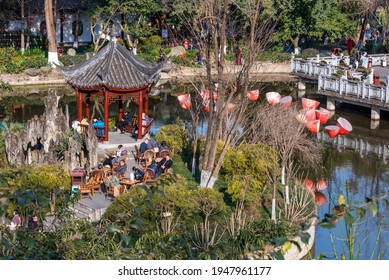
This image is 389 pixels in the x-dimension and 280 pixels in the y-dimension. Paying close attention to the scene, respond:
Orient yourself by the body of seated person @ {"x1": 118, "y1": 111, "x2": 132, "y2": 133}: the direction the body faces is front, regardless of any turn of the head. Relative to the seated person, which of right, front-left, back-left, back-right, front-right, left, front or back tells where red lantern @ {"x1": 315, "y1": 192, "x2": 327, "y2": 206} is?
back-left

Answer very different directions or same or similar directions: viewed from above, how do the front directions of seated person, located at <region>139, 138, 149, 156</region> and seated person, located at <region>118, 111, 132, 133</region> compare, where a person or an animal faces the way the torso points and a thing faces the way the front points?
very different directions

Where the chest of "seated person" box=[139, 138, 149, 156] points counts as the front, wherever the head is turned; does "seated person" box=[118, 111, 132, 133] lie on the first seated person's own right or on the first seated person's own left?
on the first seated person's own left

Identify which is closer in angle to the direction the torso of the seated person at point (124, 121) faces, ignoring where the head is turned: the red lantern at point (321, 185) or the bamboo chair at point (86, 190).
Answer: the bamboo chair

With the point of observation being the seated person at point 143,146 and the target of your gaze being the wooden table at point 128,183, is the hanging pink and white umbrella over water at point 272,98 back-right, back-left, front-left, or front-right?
back-left
